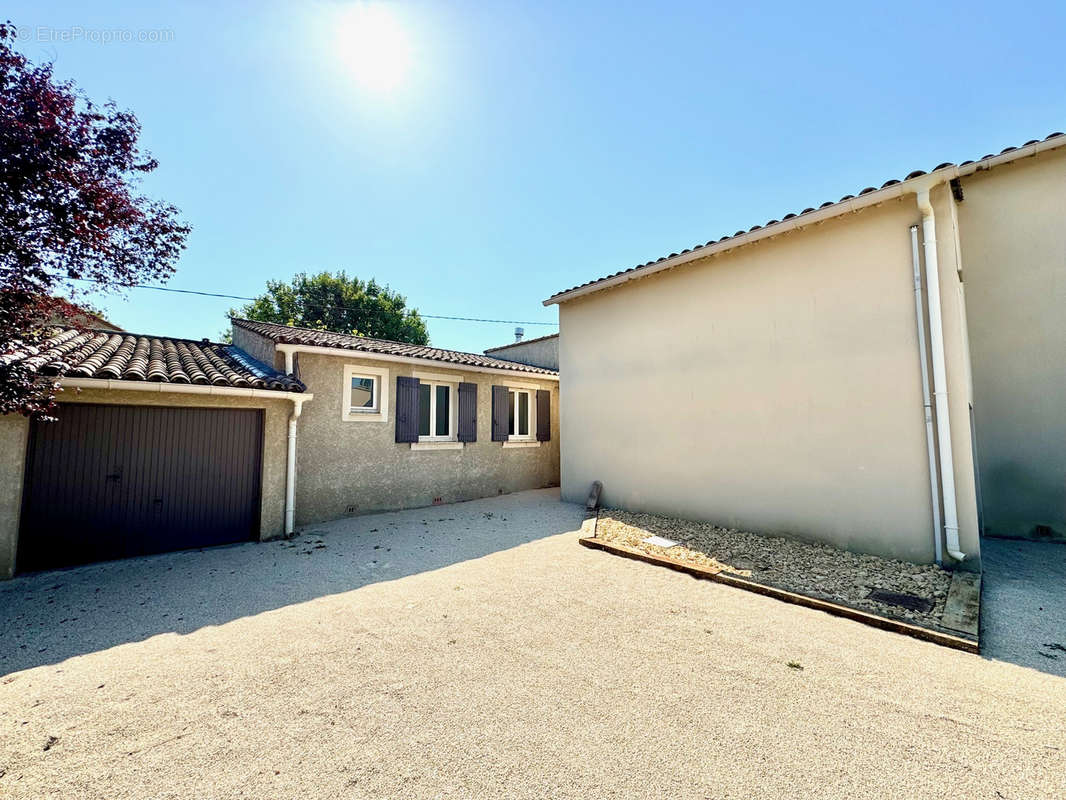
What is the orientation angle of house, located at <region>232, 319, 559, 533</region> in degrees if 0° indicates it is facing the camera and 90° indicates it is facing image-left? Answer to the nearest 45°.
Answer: approximately 315°

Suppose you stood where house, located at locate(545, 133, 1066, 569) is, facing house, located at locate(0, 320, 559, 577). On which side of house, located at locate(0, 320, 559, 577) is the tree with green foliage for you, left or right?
right

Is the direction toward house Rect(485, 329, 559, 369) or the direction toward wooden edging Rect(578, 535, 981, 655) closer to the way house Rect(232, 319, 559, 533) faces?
the wooden edging

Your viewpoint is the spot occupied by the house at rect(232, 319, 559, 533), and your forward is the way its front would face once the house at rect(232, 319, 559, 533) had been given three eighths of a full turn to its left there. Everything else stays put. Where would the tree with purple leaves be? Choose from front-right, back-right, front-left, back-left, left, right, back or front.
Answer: back-left

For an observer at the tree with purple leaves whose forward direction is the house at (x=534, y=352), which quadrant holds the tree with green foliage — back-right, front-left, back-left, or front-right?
front-left

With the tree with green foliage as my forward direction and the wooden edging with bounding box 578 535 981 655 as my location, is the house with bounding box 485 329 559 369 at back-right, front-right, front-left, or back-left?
front-right

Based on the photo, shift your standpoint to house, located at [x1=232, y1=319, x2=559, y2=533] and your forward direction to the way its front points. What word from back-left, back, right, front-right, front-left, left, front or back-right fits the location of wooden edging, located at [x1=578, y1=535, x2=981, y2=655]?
front

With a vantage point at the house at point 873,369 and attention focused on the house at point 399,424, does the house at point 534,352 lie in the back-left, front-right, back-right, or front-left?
front-right

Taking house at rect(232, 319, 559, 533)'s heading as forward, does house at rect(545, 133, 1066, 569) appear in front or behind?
in front
